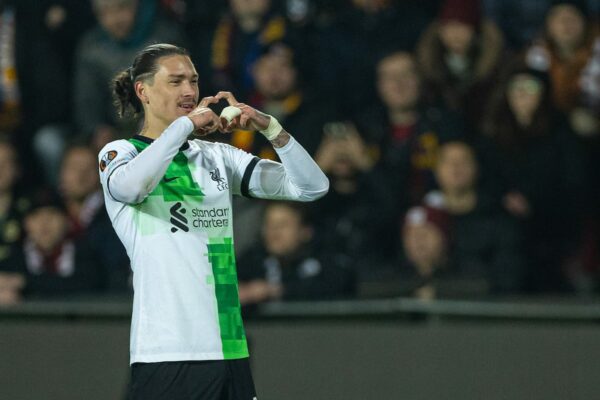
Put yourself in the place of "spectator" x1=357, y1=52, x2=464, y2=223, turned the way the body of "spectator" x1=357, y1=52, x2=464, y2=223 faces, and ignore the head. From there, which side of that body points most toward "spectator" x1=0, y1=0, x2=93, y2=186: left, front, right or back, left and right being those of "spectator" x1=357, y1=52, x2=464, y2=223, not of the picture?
right

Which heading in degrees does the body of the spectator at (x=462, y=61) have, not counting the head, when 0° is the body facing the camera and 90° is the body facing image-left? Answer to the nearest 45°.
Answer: approximately 0°

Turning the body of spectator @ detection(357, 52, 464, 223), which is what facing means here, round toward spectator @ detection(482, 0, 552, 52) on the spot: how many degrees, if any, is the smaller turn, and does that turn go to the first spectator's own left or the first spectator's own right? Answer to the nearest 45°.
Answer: approximately 135° to the first spectator's own left

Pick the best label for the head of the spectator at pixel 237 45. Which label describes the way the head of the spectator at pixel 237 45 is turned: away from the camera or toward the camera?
toward the camera

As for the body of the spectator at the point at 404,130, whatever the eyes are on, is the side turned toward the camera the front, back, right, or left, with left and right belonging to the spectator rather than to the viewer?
front

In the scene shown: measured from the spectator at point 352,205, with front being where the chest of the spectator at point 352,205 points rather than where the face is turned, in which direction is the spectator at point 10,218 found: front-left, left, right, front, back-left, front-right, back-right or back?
right

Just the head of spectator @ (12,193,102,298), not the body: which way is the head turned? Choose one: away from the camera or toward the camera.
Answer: toward the camera

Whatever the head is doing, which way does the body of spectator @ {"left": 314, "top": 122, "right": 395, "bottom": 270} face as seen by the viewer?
toward the camera

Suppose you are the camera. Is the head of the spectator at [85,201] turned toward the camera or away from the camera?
toward the camera

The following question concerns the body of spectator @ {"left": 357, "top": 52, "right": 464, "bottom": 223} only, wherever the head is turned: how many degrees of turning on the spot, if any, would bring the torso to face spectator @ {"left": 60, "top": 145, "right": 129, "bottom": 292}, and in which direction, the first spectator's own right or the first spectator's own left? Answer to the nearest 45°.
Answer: approximately 90° to the first spectator's own right

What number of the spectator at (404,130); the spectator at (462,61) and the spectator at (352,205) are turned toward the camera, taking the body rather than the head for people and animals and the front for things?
3
